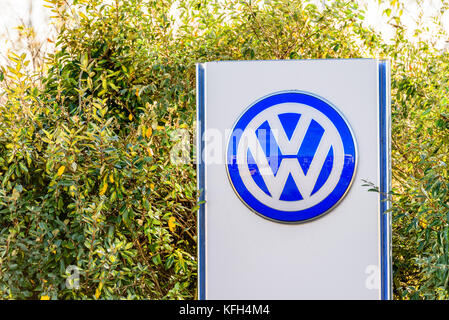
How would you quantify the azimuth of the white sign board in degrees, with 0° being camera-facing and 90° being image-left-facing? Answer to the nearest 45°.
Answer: approximately 0°
